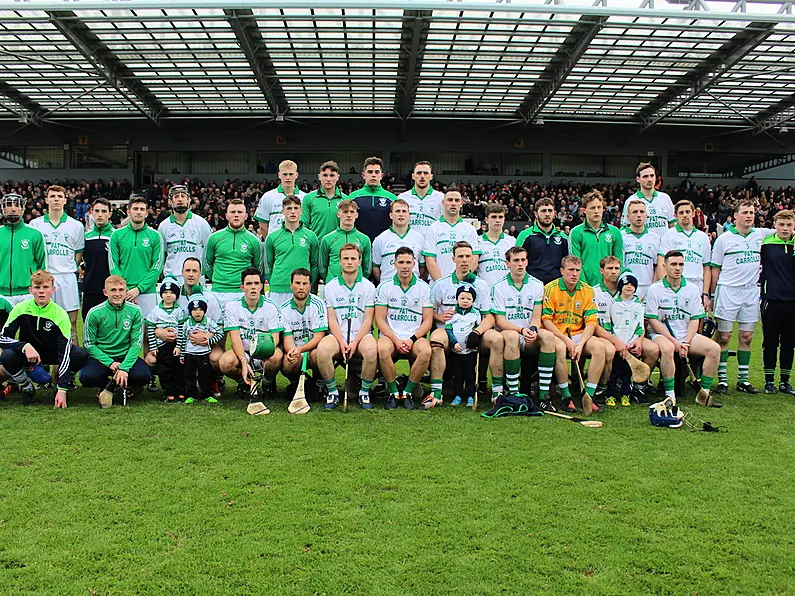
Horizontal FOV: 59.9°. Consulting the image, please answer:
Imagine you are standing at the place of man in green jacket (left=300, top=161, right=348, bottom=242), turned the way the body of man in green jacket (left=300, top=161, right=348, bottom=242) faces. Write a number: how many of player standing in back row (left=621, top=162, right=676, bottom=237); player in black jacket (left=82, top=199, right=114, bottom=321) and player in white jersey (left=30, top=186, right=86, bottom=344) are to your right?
2

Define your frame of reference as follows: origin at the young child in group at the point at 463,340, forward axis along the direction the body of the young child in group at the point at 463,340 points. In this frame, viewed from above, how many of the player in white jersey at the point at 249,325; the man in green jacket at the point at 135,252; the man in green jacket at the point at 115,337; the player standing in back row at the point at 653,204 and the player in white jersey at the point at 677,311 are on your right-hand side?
3

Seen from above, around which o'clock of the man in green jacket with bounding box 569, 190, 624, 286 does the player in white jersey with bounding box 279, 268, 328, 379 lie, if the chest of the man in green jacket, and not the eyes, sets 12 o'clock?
The player in white jersey is roughly at 2 o'clock from the man in green jacket.

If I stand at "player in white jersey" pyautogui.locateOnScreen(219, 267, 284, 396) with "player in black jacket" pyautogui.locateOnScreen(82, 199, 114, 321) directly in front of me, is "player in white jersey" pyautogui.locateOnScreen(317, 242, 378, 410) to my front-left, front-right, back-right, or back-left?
back-right

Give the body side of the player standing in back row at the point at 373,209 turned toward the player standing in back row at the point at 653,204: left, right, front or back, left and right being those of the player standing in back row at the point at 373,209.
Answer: left

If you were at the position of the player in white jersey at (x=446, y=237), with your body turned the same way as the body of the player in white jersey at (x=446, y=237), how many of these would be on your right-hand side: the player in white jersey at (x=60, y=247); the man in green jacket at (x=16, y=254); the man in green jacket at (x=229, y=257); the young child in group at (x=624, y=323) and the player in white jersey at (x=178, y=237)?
4

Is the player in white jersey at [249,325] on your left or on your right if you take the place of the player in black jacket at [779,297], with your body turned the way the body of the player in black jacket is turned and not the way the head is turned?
on your right

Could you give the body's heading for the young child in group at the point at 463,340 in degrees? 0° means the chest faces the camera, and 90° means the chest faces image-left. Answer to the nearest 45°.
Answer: approximately 0°

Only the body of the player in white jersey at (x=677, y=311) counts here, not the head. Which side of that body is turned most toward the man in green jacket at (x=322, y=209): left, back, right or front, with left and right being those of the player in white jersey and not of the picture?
right

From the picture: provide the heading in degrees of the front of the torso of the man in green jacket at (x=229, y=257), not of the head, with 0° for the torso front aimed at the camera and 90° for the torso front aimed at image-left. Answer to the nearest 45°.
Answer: approximately 0°
